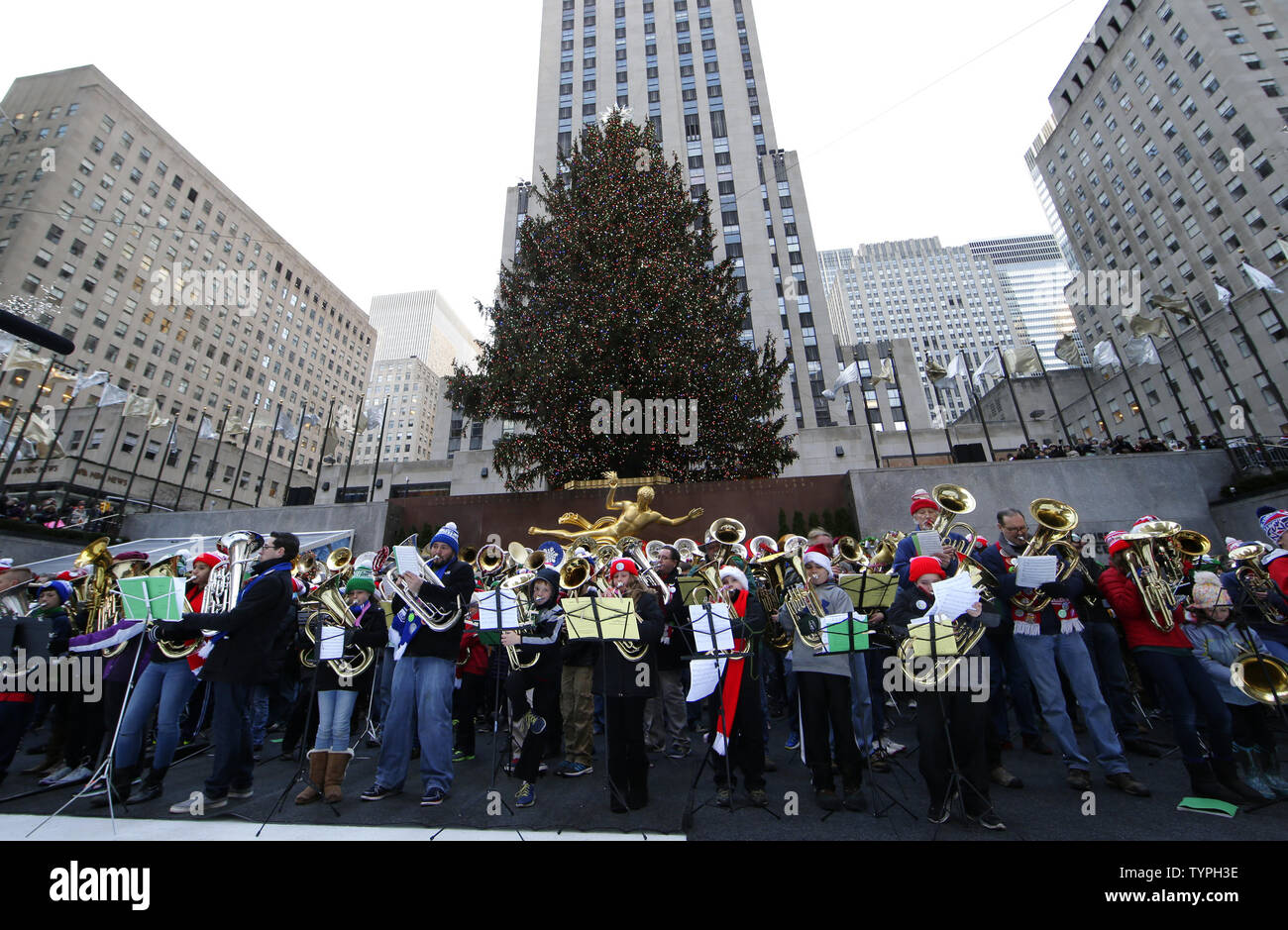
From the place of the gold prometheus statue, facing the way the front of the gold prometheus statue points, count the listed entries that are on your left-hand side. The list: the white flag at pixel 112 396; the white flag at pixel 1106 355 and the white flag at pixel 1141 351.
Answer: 2

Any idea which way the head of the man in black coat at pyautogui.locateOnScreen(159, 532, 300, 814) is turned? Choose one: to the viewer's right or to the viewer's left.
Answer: to the viewer's left

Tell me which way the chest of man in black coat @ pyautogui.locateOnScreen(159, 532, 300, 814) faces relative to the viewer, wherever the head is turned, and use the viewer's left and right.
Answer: facing to the left of the viewer

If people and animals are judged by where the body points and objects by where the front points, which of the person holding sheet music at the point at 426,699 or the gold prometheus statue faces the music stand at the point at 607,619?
the gold prometheus statue

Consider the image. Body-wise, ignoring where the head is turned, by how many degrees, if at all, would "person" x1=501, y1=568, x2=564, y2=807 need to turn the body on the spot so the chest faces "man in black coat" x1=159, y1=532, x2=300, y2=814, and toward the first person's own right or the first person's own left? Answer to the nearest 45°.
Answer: approximately 45° to the first person's own right

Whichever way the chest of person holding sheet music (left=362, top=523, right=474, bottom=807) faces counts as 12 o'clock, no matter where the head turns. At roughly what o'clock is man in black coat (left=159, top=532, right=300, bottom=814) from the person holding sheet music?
The man in black coat is roughly at 2 o'clock from the person holding sheet music.

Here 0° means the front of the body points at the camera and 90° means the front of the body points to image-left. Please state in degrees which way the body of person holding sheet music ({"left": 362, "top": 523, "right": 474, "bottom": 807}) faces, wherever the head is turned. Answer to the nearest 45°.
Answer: approximately 45°

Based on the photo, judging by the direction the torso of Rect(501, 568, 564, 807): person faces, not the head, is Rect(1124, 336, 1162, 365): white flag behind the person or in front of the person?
behind

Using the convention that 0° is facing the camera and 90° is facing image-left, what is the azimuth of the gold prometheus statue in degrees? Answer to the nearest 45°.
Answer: approximately 0°

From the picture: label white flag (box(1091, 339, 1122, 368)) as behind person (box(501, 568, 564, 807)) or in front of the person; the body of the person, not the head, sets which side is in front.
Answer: behind

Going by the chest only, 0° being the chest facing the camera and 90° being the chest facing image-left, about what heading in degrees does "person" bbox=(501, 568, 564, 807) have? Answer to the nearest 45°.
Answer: approximately 45°

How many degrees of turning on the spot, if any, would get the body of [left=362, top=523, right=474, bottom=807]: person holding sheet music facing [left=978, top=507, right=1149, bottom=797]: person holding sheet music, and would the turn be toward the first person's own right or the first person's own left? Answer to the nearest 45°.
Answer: approximately 90° to the first person's own left

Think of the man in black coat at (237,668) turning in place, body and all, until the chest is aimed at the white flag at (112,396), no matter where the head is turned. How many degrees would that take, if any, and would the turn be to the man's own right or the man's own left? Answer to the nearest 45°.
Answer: approximately 90° to the man's own right
